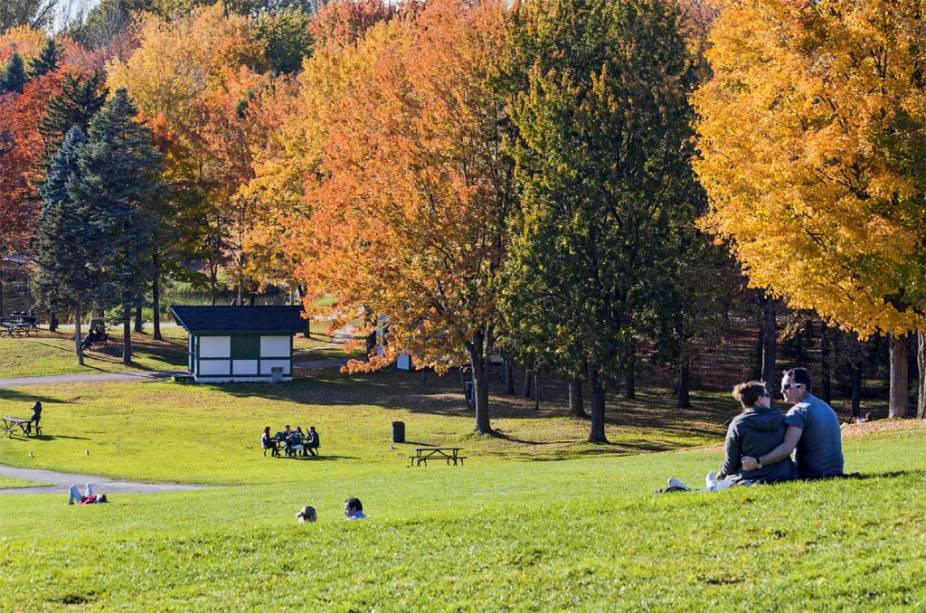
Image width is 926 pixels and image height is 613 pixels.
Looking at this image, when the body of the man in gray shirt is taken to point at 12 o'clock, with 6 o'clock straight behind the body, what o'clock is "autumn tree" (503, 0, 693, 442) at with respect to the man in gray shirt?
The autumn tree is roughly at 1 o'clock from the man in gray shirt.

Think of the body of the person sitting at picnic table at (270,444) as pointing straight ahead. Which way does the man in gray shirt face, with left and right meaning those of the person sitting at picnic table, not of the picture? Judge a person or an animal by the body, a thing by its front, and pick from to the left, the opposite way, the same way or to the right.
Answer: to the left

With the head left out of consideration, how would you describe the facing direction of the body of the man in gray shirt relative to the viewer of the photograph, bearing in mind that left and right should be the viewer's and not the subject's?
facing away from the viewer and to the left of the viewer

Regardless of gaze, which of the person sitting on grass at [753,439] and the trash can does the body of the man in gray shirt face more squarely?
the trash can

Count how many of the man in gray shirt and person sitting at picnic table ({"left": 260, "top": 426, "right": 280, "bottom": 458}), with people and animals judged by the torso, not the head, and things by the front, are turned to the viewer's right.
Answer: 1

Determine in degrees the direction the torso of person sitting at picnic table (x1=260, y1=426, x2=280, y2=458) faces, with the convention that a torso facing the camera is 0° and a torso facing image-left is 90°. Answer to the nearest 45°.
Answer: approximately 270°

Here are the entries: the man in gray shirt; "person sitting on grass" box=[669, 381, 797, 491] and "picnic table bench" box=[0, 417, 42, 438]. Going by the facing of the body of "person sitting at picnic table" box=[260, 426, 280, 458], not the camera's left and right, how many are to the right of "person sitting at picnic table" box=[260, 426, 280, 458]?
2

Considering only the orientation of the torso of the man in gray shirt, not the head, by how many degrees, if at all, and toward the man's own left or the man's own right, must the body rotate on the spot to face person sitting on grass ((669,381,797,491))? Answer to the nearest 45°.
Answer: approximately 90° to the man's own left

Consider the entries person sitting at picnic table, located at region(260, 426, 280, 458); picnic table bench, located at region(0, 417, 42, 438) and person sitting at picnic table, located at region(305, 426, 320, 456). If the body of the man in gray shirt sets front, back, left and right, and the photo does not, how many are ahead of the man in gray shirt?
3

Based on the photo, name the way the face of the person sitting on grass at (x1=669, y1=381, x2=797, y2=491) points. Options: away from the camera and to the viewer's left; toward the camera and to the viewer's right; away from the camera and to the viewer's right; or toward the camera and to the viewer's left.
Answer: away from the camera and to the viewer's right

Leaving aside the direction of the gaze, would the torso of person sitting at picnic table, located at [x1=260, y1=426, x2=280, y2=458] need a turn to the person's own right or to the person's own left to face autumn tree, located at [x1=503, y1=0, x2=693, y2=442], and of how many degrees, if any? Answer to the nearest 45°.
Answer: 0° — they already face it

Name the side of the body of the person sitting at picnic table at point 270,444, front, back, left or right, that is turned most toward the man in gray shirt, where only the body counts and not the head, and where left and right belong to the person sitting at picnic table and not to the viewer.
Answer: right

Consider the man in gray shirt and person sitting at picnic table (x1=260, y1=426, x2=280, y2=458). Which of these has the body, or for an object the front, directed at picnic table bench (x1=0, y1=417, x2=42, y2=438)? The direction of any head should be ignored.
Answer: the man in gray shirt
